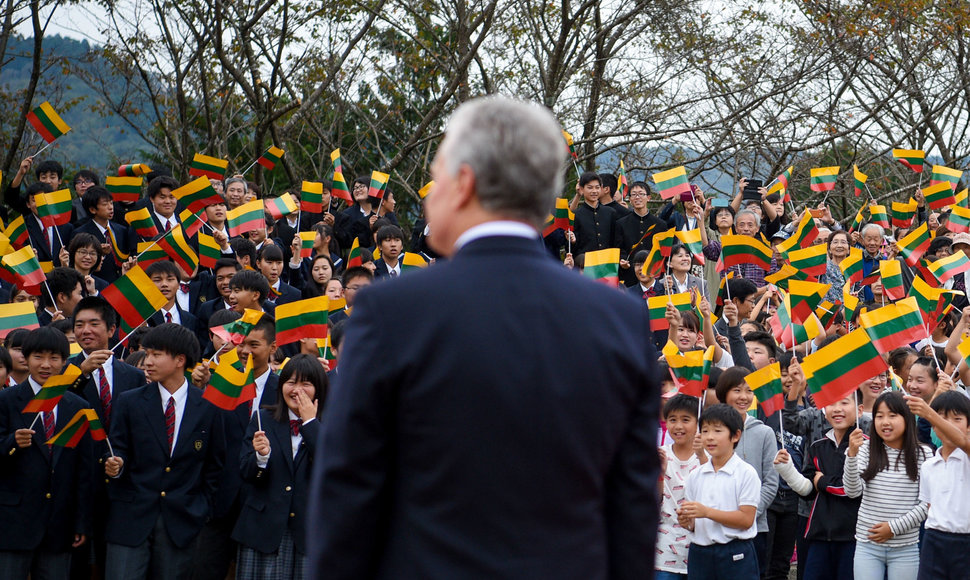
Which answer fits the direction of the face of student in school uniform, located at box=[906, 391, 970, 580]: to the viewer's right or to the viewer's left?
to the viewer's left

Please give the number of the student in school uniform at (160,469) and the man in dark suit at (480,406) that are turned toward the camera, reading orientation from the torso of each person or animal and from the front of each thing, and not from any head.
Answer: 1

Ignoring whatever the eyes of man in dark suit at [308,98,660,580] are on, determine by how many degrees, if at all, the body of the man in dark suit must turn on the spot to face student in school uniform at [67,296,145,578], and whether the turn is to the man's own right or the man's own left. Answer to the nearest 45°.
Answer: approximately 45° to the man's own left

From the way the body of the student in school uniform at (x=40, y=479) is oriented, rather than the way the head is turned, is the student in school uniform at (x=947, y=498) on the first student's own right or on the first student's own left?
on the first student's own left

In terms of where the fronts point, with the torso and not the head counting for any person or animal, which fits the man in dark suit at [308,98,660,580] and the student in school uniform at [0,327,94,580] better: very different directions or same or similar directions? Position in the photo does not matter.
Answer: very different directions

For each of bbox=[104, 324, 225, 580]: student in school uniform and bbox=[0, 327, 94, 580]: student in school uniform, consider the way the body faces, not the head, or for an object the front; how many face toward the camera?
2

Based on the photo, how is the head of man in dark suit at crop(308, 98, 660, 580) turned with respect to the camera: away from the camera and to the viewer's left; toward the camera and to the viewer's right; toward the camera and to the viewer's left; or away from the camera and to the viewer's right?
away from the camera and to the viewer's left

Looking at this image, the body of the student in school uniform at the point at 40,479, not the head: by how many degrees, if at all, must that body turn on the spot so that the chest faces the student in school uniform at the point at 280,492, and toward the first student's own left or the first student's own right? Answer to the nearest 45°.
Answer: approximately 90° to the first student's own left

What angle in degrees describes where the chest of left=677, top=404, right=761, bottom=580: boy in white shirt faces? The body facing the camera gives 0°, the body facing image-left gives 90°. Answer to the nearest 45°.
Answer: approximately 45°

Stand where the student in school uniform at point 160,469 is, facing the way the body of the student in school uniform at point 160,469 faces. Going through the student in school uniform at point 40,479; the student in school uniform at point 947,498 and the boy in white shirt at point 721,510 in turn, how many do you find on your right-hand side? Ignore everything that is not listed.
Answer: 1

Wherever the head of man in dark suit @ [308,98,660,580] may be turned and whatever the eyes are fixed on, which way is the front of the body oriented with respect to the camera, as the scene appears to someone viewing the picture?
away from the camera

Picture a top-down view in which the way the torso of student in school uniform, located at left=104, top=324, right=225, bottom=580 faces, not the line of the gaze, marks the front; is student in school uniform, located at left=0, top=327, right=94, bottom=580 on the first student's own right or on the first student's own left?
on the first student's own right

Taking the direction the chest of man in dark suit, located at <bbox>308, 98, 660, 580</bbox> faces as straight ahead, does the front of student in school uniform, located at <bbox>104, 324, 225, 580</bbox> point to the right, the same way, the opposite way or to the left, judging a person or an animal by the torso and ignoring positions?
the opposite way
